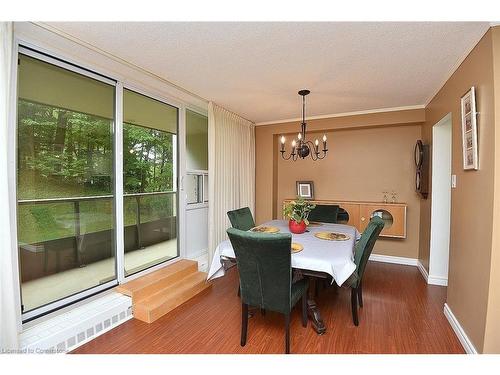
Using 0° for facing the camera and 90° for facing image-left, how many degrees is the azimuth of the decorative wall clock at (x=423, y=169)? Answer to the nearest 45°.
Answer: approximately 90°

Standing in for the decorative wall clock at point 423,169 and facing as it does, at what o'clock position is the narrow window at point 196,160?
The narrow window is roughly at 11 o'clock from the decorative wall clock.

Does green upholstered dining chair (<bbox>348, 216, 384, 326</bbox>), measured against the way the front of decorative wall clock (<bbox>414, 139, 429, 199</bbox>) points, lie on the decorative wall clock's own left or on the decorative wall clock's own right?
on the decorative wall clock's own left

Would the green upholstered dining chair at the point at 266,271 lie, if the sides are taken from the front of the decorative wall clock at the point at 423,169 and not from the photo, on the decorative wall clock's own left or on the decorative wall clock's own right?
on the decorative wall clock's own left

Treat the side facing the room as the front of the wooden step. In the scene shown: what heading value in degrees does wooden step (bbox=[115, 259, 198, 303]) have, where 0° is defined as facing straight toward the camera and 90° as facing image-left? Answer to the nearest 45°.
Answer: approximately 315°

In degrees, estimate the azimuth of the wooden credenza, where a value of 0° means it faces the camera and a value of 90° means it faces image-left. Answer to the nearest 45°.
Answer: approximately 0°

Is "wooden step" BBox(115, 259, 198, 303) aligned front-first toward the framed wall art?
yes

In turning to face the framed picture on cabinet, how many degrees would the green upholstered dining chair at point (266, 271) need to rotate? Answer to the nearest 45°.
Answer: approximately 45° to its left
